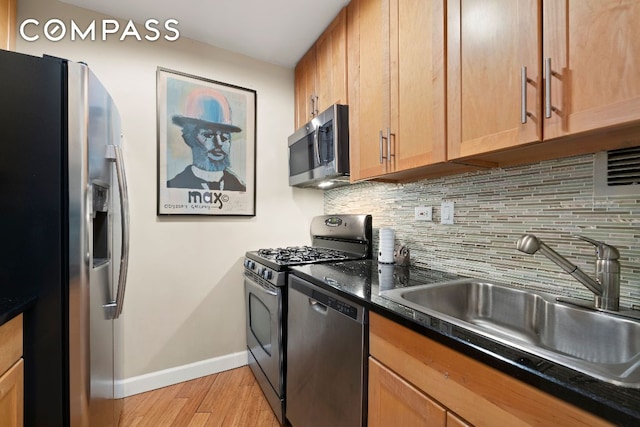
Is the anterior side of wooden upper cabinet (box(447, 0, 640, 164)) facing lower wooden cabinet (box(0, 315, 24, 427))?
yes

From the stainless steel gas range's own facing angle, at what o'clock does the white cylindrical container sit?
The white cylindrical container is roughly at 8 o'clock from the stainless steel gas range.

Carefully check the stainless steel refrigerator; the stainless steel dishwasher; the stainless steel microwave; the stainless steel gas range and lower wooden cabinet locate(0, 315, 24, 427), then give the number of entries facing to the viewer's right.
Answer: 2

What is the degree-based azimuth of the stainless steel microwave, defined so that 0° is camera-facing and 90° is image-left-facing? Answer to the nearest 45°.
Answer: approximately 45°

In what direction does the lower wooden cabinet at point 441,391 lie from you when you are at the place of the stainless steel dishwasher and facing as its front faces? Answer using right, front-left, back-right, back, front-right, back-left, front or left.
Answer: left

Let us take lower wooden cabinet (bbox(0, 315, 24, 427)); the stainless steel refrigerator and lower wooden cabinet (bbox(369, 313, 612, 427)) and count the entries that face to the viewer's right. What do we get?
2

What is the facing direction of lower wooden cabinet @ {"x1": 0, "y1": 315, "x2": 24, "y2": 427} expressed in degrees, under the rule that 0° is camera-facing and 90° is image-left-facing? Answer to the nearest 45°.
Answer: approximately 270°

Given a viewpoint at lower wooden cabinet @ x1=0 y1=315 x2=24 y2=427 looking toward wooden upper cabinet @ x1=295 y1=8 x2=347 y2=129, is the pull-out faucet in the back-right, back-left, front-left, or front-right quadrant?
front-right

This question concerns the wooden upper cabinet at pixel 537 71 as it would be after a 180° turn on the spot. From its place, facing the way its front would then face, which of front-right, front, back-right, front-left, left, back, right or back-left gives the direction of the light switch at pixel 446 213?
left

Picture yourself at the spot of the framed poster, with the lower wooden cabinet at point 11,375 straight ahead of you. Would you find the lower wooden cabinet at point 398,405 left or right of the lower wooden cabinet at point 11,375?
left

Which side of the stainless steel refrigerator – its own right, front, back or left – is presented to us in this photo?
right

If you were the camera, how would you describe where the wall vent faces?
facing the viewer and to the left of the viewer
